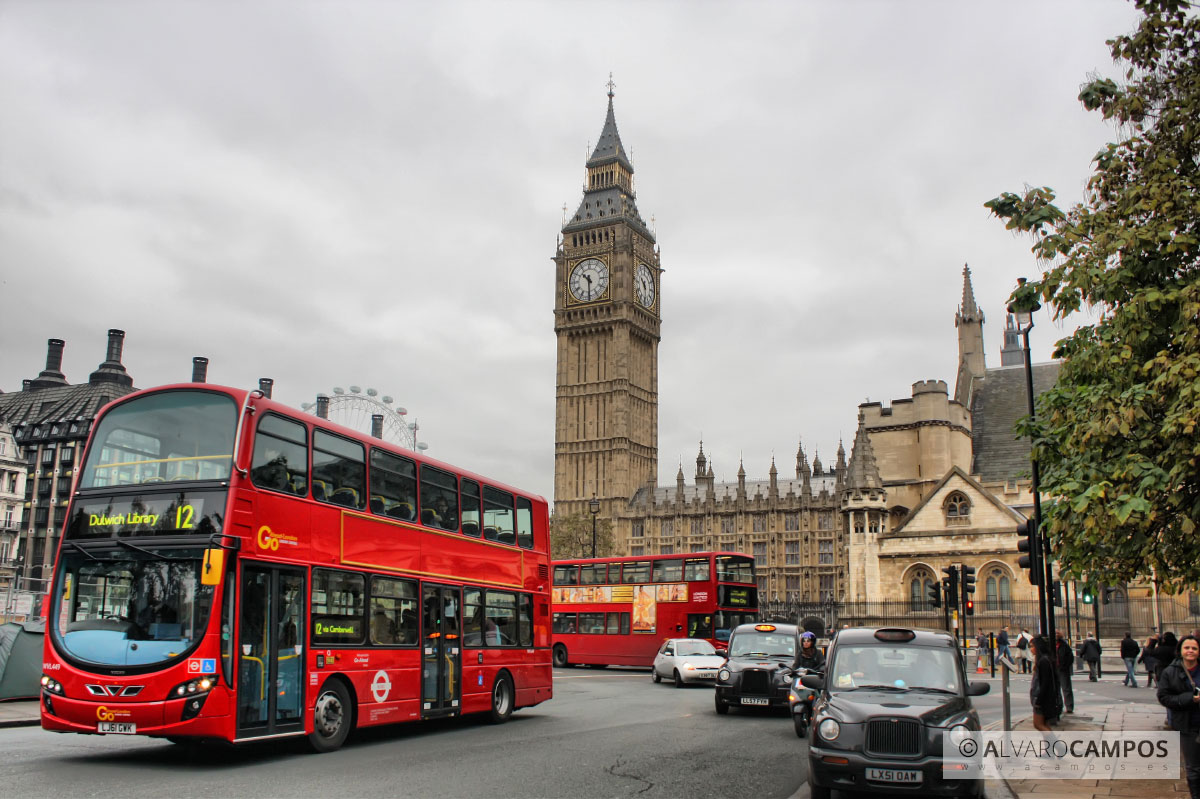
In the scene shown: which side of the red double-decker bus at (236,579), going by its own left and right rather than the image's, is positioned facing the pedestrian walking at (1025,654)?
back

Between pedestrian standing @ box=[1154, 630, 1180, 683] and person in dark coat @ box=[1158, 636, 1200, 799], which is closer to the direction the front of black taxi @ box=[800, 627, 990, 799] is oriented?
the person in dark coat

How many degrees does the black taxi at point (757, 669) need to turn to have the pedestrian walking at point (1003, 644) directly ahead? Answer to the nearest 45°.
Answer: approximately 135° to its left

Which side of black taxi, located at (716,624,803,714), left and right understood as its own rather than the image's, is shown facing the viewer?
front

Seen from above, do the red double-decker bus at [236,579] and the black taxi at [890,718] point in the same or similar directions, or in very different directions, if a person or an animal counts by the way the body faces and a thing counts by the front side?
same or similar directions

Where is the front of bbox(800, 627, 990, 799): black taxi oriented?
toward the camera

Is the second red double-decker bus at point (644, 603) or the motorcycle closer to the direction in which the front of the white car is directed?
the motorcycle

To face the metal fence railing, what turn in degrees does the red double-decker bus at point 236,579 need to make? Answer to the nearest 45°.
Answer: approximately 180°

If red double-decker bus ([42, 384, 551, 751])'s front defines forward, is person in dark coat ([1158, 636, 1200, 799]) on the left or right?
on its left

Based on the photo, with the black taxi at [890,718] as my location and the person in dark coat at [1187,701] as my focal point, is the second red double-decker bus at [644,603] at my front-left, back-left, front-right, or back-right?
back-left
